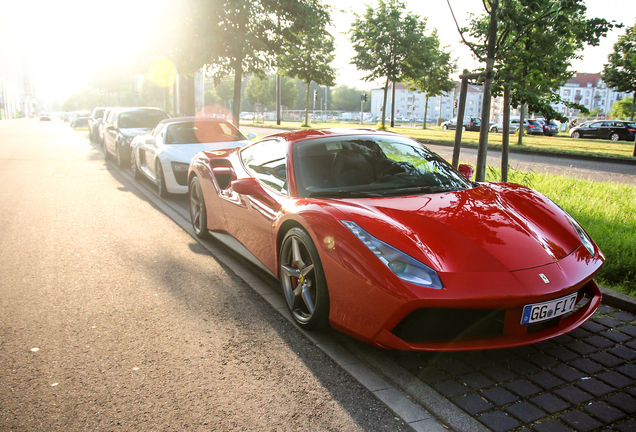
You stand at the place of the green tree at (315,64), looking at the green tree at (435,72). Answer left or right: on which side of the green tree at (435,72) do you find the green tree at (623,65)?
right

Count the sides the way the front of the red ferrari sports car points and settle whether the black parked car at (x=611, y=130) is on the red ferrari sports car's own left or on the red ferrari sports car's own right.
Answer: on the red ferrari sports car's own left

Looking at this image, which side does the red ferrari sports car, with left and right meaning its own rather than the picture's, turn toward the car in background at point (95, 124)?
back

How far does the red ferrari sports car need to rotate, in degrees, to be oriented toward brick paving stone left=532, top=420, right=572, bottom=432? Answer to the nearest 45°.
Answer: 0° — it already faces it

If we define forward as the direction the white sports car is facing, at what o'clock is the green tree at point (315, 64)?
The green tree is roughly at 8 o'clock from the white sports car.

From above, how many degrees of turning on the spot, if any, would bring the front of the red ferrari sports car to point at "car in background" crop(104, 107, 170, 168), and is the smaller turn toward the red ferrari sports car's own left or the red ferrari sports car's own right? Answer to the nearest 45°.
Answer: approximately 180°

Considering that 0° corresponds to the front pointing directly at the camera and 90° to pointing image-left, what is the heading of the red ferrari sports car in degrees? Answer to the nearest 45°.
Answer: approximately 315°

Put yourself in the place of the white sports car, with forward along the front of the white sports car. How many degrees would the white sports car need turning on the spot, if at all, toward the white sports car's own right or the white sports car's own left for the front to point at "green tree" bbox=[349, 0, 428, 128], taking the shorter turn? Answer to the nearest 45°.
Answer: approximately 90° to the white sports car's own left

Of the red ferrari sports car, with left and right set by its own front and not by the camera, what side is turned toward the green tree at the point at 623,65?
left

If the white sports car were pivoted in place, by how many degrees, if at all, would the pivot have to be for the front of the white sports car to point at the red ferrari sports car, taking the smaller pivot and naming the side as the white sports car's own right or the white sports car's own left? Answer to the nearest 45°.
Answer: approximately 45° to the white sports car's own right
